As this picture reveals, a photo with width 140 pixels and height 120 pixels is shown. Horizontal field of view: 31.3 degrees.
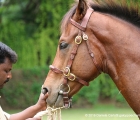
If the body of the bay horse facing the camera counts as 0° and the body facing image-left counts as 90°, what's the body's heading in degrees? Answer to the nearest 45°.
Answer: approximately 90°

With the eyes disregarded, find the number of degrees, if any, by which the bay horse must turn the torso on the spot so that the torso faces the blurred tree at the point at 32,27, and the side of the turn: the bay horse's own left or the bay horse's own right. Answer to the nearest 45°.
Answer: approximately 90° to the bay horse's own right
